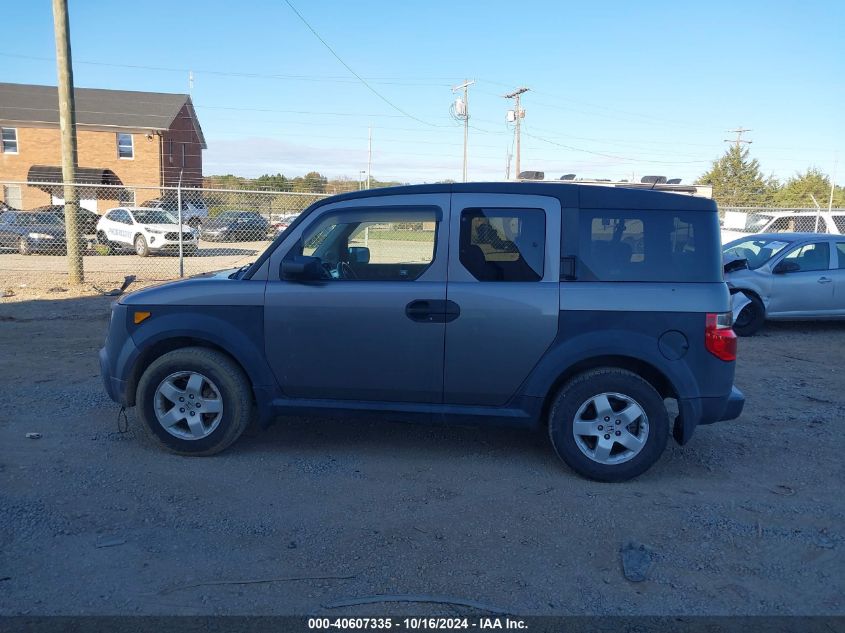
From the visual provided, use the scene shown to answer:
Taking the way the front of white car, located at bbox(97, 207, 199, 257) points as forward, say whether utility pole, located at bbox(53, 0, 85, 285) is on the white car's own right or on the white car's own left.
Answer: on the white car's own right

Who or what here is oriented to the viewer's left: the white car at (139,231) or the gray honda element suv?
the gray honda element suv

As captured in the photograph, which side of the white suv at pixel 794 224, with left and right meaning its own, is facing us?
left

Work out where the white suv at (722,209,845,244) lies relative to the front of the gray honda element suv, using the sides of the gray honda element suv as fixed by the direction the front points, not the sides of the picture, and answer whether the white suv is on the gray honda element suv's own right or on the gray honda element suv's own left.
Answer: on the gray honda element suv's own right

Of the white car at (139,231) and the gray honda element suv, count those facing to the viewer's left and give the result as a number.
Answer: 1

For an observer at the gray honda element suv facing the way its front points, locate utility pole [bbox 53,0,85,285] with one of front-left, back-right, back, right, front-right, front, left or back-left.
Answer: front-right

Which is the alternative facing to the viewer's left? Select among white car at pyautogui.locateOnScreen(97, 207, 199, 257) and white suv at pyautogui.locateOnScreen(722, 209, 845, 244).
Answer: the white suv

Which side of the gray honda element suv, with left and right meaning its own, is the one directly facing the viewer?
left

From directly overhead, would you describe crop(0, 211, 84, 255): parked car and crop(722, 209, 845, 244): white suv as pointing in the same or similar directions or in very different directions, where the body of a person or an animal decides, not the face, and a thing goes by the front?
very different directions

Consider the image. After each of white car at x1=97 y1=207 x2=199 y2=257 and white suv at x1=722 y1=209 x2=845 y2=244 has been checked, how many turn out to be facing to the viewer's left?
1
